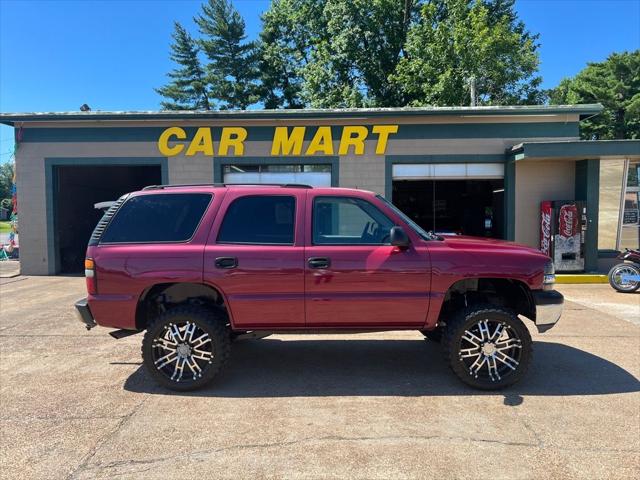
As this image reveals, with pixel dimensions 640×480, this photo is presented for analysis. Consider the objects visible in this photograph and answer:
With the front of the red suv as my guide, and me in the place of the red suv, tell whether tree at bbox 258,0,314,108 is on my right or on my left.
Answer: on my left

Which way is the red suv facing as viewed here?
to the viewer's right

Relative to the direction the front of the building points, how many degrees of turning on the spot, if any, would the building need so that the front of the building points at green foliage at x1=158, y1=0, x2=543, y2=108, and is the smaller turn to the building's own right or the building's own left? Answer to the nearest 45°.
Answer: approximately 180°

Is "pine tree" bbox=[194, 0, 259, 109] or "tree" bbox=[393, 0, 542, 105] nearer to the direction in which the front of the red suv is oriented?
the tree

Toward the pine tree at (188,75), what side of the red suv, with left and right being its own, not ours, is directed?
left

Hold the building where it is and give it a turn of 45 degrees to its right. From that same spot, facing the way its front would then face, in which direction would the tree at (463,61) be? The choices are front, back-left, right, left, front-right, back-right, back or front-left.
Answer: back

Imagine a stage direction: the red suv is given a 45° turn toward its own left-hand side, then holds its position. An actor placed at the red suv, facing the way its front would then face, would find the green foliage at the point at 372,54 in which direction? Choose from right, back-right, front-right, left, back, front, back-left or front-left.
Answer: front-left

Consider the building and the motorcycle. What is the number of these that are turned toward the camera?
1

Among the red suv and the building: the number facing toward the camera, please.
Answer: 1

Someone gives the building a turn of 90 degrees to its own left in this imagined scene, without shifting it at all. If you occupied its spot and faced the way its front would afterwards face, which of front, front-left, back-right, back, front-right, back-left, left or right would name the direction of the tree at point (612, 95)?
front-left
